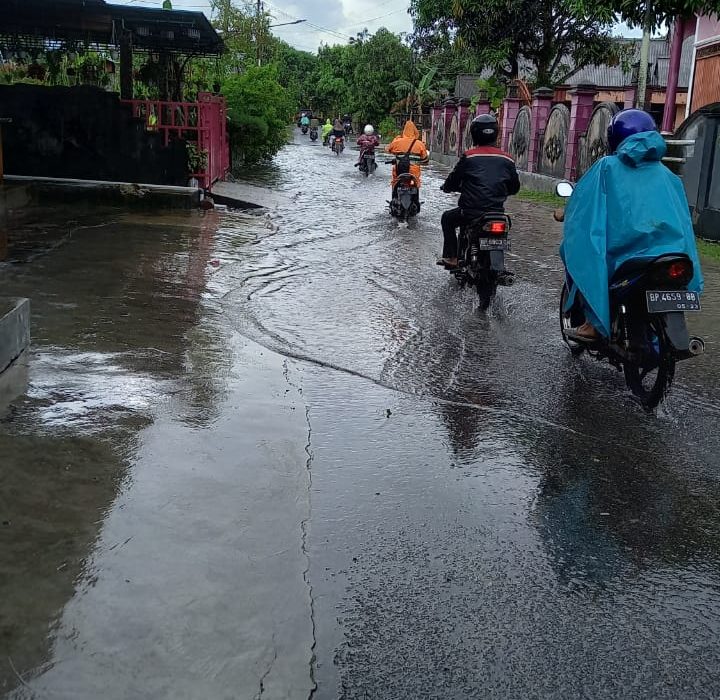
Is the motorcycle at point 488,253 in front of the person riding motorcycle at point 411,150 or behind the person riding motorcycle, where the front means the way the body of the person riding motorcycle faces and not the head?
behind

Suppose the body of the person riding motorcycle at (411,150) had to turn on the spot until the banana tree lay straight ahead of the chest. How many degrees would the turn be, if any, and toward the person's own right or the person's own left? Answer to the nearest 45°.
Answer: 0° — they already face it

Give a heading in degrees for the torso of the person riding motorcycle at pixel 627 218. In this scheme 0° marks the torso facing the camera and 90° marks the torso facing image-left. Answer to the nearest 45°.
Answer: approximately 135°

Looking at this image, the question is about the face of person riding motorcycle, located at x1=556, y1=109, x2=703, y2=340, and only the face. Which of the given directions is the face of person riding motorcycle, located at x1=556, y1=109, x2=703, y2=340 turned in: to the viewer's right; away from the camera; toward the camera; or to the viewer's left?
away from the camera

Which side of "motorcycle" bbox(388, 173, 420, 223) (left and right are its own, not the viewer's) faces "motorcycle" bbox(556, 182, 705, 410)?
back

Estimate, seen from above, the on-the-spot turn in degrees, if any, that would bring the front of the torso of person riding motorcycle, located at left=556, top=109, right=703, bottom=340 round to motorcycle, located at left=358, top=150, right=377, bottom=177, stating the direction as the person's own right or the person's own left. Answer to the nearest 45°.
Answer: approximately 45° to the person's own right

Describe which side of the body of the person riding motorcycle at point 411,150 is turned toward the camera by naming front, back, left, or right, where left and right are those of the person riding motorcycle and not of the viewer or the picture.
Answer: back

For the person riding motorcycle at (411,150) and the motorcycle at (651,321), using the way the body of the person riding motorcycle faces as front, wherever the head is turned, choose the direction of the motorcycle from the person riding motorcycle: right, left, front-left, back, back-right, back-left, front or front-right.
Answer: back

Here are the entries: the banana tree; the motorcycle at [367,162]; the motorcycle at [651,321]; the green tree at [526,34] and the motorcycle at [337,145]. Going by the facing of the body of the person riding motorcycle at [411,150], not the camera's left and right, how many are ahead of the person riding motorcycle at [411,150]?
4

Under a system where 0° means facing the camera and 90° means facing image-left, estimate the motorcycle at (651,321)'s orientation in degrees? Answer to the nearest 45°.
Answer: approximately 135°

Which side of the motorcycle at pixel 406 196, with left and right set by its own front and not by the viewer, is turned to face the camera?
back
